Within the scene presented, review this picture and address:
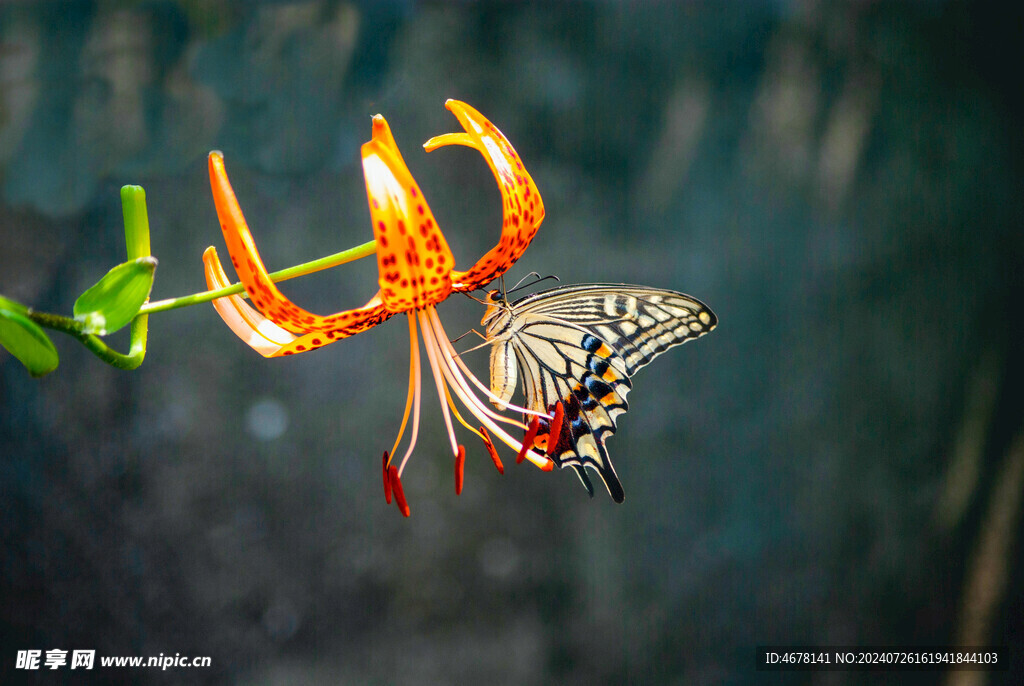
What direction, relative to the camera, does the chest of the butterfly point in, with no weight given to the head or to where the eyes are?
to the viewer's left
